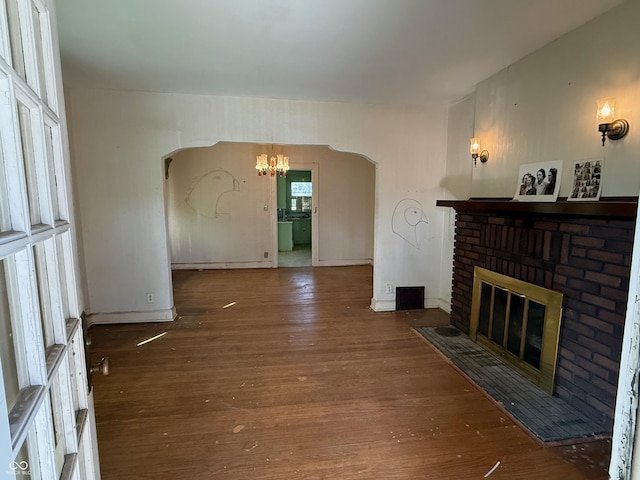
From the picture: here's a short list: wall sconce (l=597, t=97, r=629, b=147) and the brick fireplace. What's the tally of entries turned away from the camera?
0

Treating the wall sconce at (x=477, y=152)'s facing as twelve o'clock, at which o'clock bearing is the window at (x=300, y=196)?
The window is roughly at 3 o'clock from the wall sconce.

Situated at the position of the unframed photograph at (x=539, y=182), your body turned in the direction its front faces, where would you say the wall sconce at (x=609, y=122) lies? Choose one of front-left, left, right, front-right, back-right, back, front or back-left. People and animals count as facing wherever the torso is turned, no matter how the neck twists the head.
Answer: left

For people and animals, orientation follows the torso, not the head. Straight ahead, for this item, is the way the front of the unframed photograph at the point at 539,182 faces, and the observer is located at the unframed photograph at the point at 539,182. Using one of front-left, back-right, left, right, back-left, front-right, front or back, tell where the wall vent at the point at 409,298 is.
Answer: right

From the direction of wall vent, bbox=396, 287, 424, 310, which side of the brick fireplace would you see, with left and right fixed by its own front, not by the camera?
right

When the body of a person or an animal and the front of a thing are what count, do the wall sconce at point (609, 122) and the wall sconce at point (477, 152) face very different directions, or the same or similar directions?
same or similar directions

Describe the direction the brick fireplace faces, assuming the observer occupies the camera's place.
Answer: facing the viewer and to the left of the viewer

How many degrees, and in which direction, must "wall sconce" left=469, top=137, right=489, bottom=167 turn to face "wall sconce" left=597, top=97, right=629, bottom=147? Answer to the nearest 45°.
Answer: approximately 90° to its left

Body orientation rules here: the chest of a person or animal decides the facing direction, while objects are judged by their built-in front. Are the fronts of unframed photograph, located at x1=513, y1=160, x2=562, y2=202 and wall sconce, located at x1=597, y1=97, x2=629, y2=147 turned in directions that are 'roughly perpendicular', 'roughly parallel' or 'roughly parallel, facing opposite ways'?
roughly parallel

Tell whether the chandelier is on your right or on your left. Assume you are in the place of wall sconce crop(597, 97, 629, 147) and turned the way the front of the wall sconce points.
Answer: on your right

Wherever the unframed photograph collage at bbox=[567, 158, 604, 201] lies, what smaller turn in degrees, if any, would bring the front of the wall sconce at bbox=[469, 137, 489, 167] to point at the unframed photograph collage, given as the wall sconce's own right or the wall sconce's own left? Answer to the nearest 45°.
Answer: approximately 90° to the wall sconce's own left

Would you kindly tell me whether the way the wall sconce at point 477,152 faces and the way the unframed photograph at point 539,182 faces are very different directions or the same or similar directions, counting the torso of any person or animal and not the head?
same or similar directions
